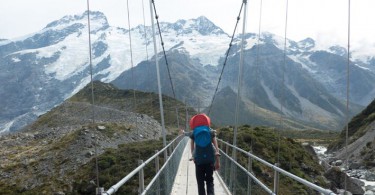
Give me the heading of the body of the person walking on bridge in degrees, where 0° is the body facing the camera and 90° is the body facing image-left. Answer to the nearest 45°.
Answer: approximately 180°
